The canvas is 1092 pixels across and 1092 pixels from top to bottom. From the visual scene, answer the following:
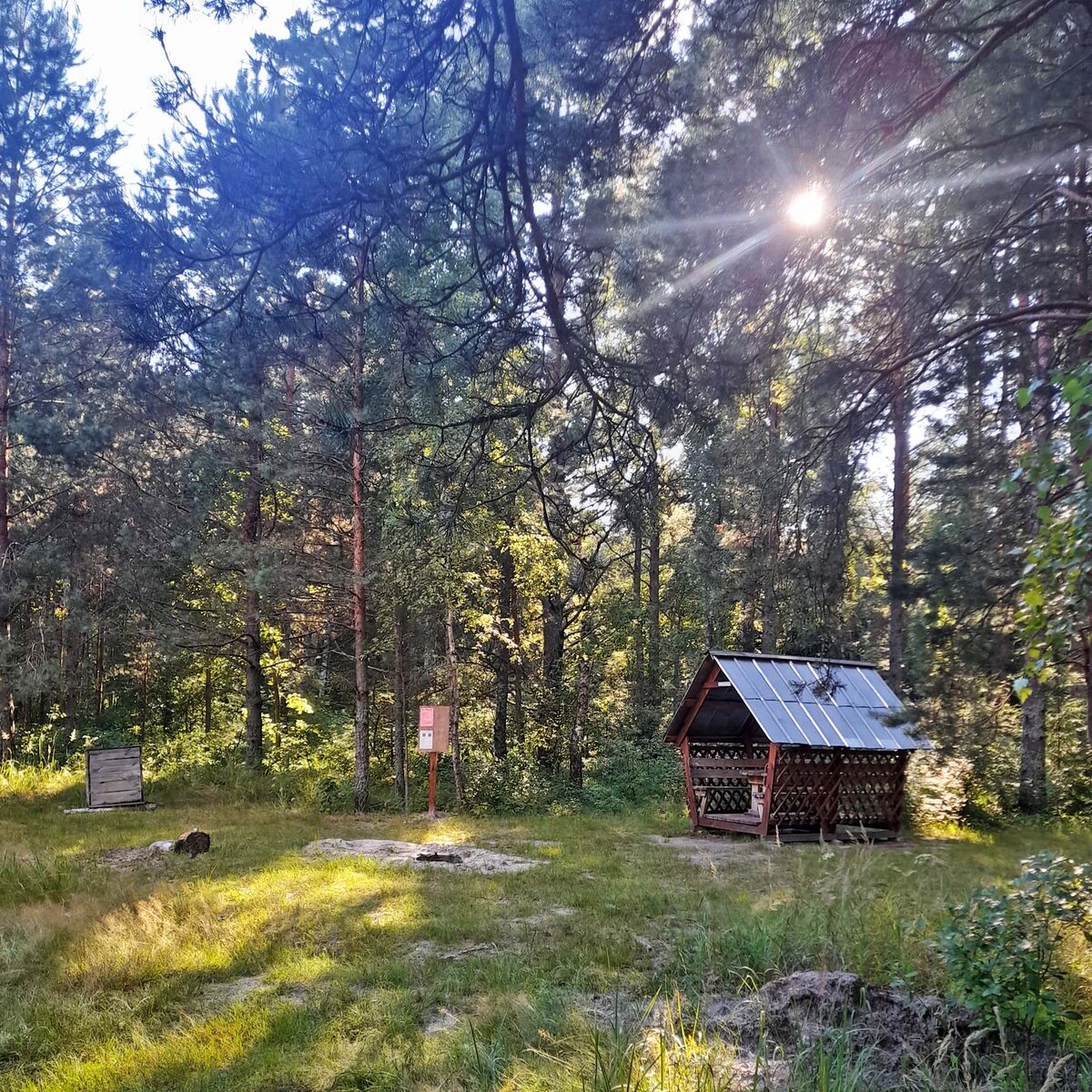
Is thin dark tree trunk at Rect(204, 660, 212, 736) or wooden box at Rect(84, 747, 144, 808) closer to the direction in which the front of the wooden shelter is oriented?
the wooden box

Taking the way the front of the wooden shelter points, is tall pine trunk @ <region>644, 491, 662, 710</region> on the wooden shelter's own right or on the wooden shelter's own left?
on the wooden shelter's own right

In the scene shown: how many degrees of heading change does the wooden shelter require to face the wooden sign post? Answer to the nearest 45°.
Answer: approximately 45° to its right

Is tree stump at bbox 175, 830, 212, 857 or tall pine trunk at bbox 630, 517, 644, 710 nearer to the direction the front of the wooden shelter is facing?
the tree stump

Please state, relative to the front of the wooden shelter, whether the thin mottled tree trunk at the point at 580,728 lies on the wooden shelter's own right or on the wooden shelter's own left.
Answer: on the wooden shelter's own right

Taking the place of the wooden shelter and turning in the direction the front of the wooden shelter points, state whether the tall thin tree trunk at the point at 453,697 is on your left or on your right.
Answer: on your right

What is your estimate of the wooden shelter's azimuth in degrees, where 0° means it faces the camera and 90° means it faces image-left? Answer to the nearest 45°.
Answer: approximately 45°

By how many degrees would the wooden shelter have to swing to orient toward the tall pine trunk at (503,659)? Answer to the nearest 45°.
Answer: approximately 90° to its right

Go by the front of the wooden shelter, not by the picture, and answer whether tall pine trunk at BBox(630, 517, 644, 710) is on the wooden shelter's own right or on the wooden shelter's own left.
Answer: on the wooden shelter's own right

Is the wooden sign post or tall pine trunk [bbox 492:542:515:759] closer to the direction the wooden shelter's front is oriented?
the wooden sign post

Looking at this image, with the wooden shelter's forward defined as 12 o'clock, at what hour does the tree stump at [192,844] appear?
The tree stump is roughly at 12 o'clock from the wooden shelter.
